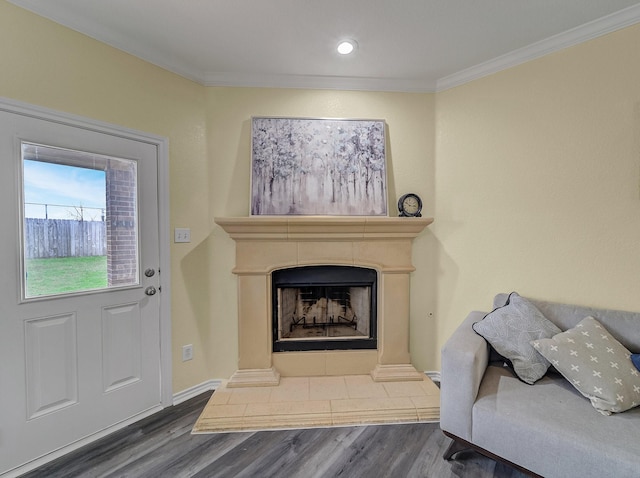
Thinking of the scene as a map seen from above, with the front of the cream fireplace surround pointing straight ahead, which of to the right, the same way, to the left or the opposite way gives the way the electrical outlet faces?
to the left

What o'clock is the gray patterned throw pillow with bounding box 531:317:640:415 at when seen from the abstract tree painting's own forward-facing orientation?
The gray patterned throw pillow is roughly at 10 o'clock from the abstract tree painting.

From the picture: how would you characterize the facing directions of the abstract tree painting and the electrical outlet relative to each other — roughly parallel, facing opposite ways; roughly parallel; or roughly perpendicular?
roughly perpendicular

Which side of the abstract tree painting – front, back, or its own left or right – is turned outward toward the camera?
front

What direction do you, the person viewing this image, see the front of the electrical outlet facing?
facing the viewer and to the right of the viewer

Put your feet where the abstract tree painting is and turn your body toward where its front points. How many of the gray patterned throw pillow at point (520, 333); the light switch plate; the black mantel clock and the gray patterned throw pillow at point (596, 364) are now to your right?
1

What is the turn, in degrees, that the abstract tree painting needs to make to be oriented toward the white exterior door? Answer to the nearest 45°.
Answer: approximately 45° to its right

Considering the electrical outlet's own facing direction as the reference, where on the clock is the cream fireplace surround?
The cream fireplace surround is roughly at 11 o'clock from the electrical outlet.

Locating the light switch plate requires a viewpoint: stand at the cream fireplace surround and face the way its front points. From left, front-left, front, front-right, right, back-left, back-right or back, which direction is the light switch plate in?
right

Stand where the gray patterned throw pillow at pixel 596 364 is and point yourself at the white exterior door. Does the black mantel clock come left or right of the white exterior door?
right

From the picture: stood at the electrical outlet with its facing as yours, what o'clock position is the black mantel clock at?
The black mantel clock is roughly at 11 o'clock from the electrical outlet.

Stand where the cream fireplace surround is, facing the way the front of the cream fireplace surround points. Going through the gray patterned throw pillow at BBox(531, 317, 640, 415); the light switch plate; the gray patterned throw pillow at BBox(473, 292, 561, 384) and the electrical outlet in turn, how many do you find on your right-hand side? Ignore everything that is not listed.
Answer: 2
